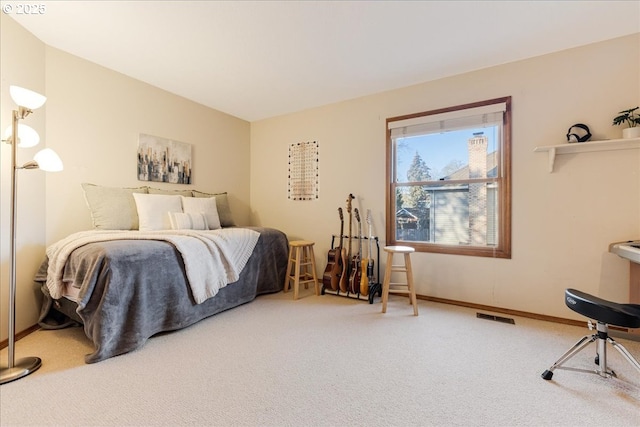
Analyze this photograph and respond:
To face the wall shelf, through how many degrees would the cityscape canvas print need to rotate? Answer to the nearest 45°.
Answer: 0° — it already faces it

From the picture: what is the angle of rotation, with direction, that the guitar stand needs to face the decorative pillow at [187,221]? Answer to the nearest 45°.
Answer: approximately 45° to its right

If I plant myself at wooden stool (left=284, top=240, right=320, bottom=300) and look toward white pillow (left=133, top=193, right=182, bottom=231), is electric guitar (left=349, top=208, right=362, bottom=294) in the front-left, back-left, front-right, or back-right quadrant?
back-left

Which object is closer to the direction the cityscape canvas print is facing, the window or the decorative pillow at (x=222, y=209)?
the window

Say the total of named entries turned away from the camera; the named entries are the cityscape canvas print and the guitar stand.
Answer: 0

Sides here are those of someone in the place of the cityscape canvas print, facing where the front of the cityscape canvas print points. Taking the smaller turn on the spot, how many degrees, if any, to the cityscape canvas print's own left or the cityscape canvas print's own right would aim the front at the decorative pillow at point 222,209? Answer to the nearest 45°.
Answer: approximately 45° to the cityscape canvas print's own left

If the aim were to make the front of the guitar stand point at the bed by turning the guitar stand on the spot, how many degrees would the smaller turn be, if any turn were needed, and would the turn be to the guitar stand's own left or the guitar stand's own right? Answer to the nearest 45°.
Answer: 0° — it already faces it

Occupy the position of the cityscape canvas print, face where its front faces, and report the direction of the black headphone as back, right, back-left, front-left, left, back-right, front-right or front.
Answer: front

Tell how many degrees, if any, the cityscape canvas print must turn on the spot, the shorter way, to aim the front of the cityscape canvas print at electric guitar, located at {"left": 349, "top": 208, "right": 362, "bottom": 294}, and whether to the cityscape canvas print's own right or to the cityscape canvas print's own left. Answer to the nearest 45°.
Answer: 0° — it already faces it

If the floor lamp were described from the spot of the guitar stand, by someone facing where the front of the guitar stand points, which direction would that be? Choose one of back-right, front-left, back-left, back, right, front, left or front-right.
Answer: front

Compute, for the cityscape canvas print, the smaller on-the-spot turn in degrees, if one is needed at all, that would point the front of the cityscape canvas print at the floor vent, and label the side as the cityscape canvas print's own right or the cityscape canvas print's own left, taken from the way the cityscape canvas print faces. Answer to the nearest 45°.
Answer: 0° — it already faces it

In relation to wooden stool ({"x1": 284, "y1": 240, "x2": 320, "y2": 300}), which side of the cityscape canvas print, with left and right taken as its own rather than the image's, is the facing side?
front

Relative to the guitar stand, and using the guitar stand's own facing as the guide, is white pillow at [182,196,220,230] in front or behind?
in front

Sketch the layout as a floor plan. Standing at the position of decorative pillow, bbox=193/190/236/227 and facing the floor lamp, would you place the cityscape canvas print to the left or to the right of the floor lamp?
right

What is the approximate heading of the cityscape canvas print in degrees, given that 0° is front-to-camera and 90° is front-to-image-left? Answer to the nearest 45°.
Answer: approximately 315°

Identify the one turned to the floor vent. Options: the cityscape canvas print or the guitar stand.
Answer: the cityscape canvas print

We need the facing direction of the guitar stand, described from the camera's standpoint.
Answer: facing the viewer and to the left of the viewer

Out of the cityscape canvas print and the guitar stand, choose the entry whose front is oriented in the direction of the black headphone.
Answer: the cityscape canvas print
